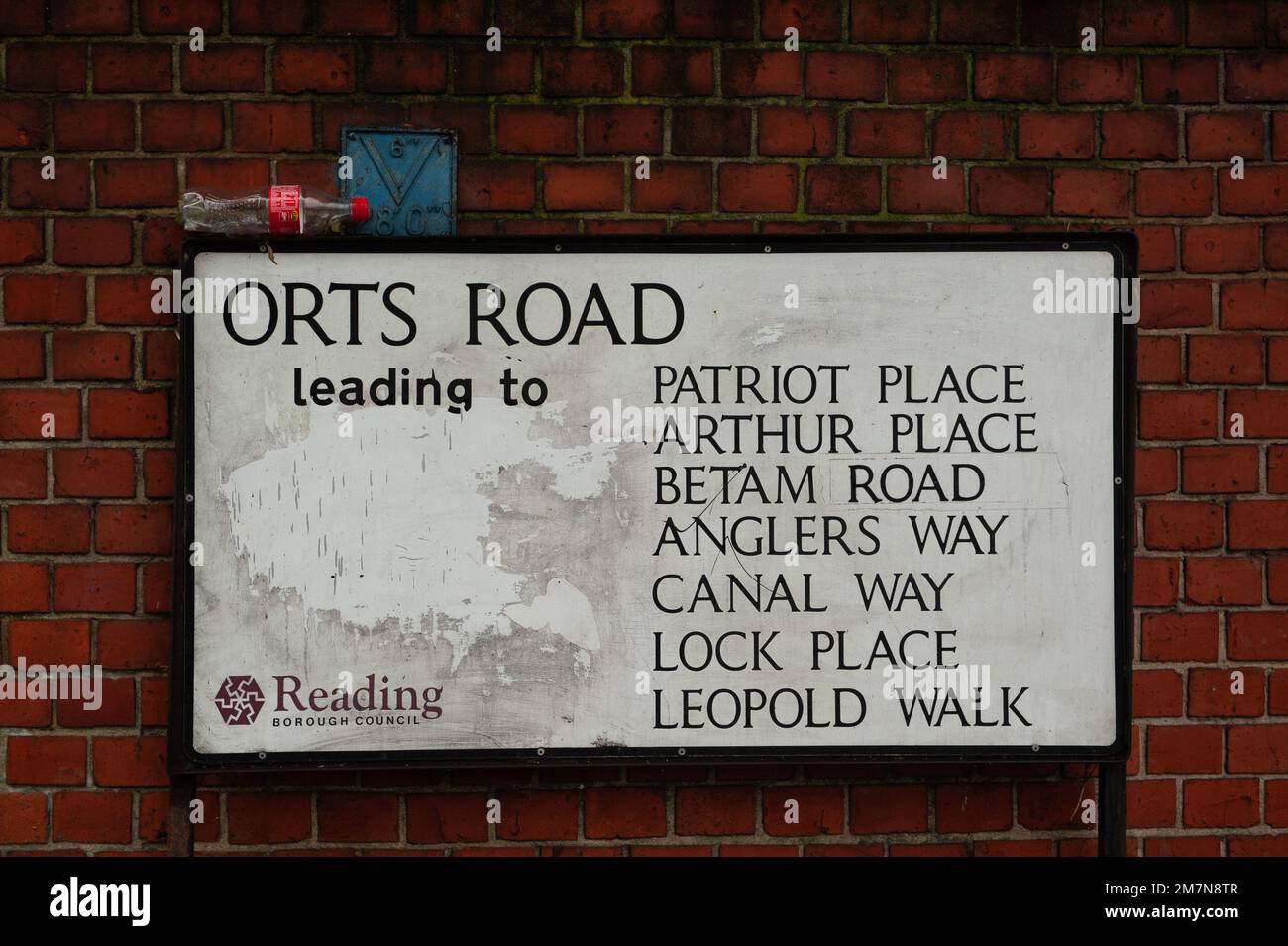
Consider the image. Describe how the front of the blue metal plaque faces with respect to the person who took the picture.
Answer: facing the viewer

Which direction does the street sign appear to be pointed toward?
toward the camera

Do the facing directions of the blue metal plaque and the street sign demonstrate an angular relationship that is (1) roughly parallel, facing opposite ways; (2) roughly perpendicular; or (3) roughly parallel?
roughly parallel

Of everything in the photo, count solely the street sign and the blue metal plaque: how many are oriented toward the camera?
2
